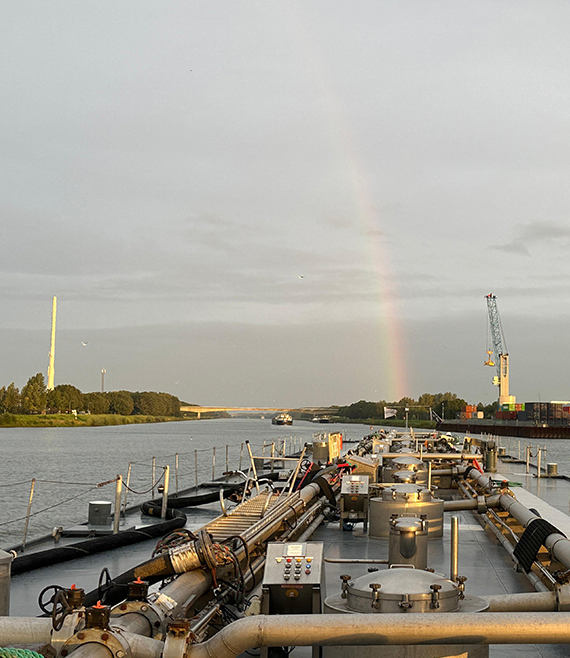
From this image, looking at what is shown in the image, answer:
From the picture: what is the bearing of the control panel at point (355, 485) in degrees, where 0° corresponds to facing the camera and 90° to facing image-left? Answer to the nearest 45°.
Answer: approximately 0°

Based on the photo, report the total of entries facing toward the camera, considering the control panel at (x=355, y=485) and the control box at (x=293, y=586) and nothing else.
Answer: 2

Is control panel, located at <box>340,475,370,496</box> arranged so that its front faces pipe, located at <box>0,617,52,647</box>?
yes

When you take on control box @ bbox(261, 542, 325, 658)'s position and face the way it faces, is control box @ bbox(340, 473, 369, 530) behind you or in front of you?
behind

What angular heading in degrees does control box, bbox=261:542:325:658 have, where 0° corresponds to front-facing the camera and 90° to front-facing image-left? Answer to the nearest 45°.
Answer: approximately 0°

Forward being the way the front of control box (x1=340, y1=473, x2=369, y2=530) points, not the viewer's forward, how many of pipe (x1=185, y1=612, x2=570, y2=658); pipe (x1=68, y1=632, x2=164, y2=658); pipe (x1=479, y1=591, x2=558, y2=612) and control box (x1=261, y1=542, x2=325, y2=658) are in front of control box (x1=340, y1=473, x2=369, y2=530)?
4
